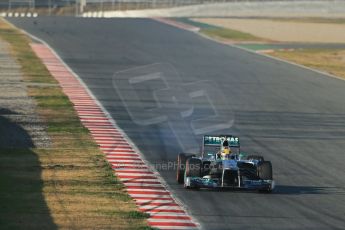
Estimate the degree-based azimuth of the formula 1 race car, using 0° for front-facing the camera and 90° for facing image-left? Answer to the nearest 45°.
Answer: approximately 0°
